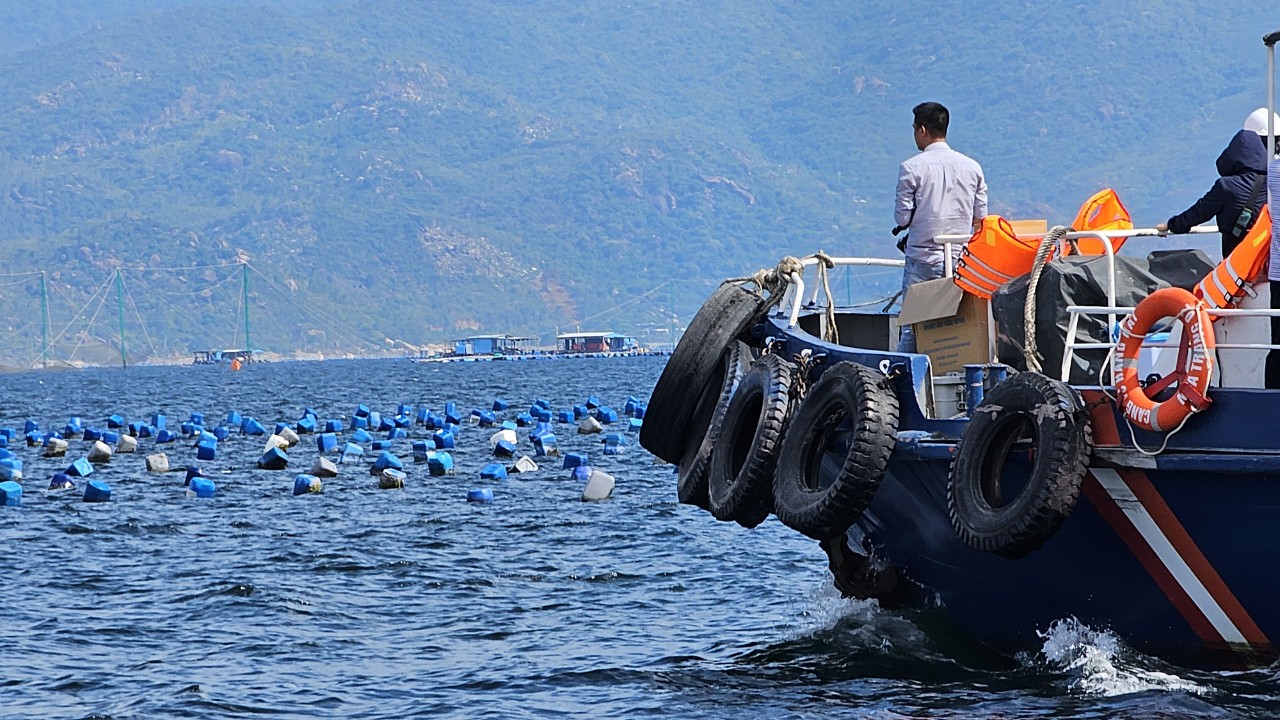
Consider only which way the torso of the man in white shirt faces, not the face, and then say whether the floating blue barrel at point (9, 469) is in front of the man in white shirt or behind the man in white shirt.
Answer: in front

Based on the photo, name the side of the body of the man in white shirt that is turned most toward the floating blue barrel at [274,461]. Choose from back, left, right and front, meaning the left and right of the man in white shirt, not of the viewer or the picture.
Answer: front

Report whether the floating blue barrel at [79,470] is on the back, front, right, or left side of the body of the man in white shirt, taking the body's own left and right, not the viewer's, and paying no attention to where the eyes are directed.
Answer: front

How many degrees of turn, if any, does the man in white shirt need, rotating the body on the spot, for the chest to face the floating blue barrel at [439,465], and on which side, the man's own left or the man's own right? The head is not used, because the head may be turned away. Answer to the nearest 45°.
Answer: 0° — they already face it

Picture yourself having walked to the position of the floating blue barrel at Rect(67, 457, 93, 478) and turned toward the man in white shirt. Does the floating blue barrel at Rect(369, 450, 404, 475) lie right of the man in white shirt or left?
left

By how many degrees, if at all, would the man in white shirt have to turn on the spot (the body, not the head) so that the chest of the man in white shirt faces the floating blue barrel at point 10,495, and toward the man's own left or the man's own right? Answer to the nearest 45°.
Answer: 0° — they already face it

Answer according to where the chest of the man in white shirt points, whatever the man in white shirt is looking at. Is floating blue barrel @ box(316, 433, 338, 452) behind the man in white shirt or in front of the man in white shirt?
in front

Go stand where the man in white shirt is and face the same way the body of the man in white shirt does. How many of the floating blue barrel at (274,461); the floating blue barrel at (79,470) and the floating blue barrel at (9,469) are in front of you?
3

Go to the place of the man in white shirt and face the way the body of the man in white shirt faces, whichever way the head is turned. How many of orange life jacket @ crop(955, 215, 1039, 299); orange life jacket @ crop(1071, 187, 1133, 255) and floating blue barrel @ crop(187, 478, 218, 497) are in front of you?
1

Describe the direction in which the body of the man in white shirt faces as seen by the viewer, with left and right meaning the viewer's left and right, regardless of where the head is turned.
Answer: facing away from the viewer and to the left of the viewer

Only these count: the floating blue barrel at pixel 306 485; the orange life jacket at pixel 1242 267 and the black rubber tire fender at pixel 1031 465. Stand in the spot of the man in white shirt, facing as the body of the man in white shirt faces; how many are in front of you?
1

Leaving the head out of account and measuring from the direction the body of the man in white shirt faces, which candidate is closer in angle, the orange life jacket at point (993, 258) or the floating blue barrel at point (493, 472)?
the floating blue barrel
